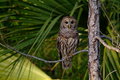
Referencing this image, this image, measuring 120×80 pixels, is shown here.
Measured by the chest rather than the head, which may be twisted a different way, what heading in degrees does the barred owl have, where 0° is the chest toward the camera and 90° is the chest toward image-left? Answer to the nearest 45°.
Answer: approximately 0°

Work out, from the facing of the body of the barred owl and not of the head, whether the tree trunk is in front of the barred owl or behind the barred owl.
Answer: in front
